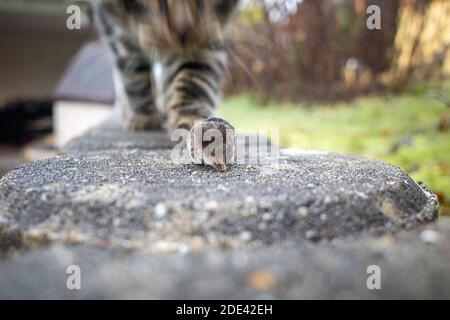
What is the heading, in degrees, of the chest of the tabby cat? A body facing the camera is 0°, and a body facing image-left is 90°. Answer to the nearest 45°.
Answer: approximately 0°

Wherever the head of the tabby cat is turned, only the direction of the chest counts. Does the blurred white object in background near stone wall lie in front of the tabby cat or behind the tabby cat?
behind

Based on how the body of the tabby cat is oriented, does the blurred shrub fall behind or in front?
behind
